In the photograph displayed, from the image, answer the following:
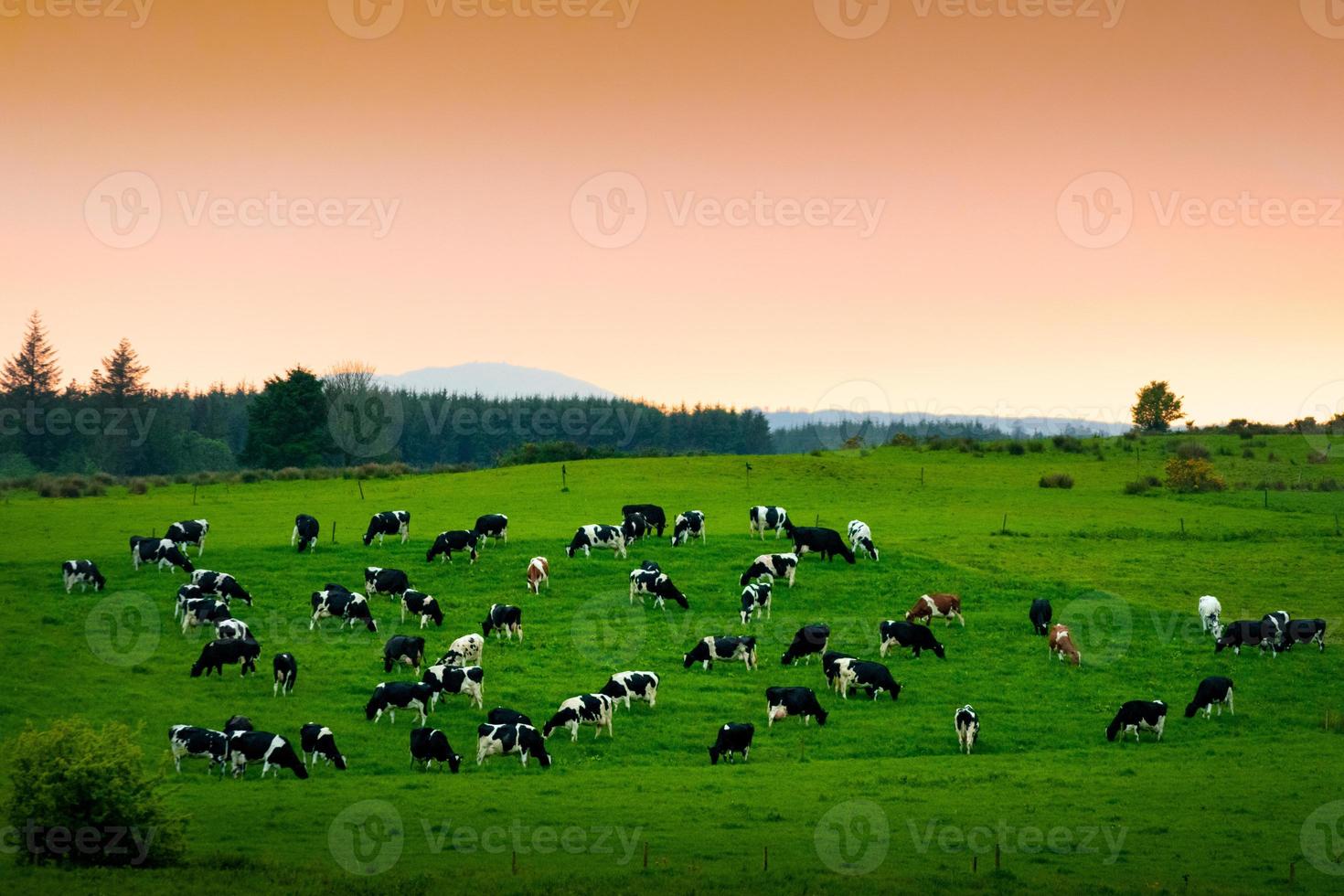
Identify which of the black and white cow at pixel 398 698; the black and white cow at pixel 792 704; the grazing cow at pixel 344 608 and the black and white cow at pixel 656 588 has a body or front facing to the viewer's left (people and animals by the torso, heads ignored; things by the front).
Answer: the black and white cow at pixel 398 698

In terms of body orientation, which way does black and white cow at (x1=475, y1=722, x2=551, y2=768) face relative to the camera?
to the viewer's right

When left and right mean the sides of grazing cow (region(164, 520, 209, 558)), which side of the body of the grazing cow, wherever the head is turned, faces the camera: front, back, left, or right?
left

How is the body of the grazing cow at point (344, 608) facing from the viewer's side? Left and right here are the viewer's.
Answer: facing to the right of the viewer

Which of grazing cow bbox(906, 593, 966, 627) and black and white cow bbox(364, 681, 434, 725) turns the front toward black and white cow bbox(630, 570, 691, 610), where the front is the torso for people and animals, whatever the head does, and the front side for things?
the grazing cow

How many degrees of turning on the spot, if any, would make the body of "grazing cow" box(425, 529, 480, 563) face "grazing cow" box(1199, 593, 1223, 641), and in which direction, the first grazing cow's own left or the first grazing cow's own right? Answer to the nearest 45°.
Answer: approximately 135° to the first grazing cow's own left

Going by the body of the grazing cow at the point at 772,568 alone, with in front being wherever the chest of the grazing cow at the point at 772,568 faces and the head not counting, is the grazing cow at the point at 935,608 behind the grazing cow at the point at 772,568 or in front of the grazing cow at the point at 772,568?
behind

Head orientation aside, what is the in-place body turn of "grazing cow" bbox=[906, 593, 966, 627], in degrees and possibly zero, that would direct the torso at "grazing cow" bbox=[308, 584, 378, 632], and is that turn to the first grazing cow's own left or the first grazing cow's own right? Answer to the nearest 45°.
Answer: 0° — it already faces it

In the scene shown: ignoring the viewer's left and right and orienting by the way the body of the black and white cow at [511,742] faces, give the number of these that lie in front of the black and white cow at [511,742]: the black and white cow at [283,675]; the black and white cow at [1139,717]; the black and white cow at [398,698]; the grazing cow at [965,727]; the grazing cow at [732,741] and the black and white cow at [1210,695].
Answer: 4

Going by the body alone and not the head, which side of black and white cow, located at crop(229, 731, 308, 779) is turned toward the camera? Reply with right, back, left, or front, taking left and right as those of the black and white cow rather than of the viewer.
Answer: right

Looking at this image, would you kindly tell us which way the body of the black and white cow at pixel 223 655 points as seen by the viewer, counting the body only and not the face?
to the viewer's left

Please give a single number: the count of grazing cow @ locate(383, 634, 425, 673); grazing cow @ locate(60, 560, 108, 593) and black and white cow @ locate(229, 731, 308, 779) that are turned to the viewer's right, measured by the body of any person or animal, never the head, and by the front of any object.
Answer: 2

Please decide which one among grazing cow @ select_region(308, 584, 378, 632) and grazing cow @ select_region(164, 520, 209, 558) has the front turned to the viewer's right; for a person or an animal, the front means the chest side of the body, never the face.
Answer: grazing cow @ select_region(308, 584, 378, 632)
